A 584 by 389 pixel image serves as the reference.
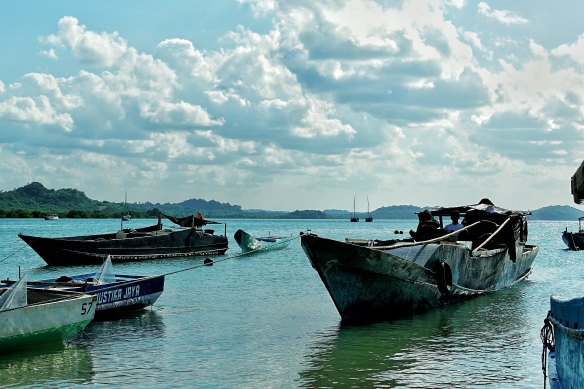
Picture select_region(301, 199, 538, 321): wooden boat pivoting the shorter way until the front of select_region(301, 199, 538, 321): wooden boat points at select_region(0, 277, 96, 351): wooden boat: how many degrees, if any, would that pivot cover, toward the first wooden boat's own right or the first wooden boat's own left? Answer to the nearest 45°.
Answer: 0° — it already faces it
